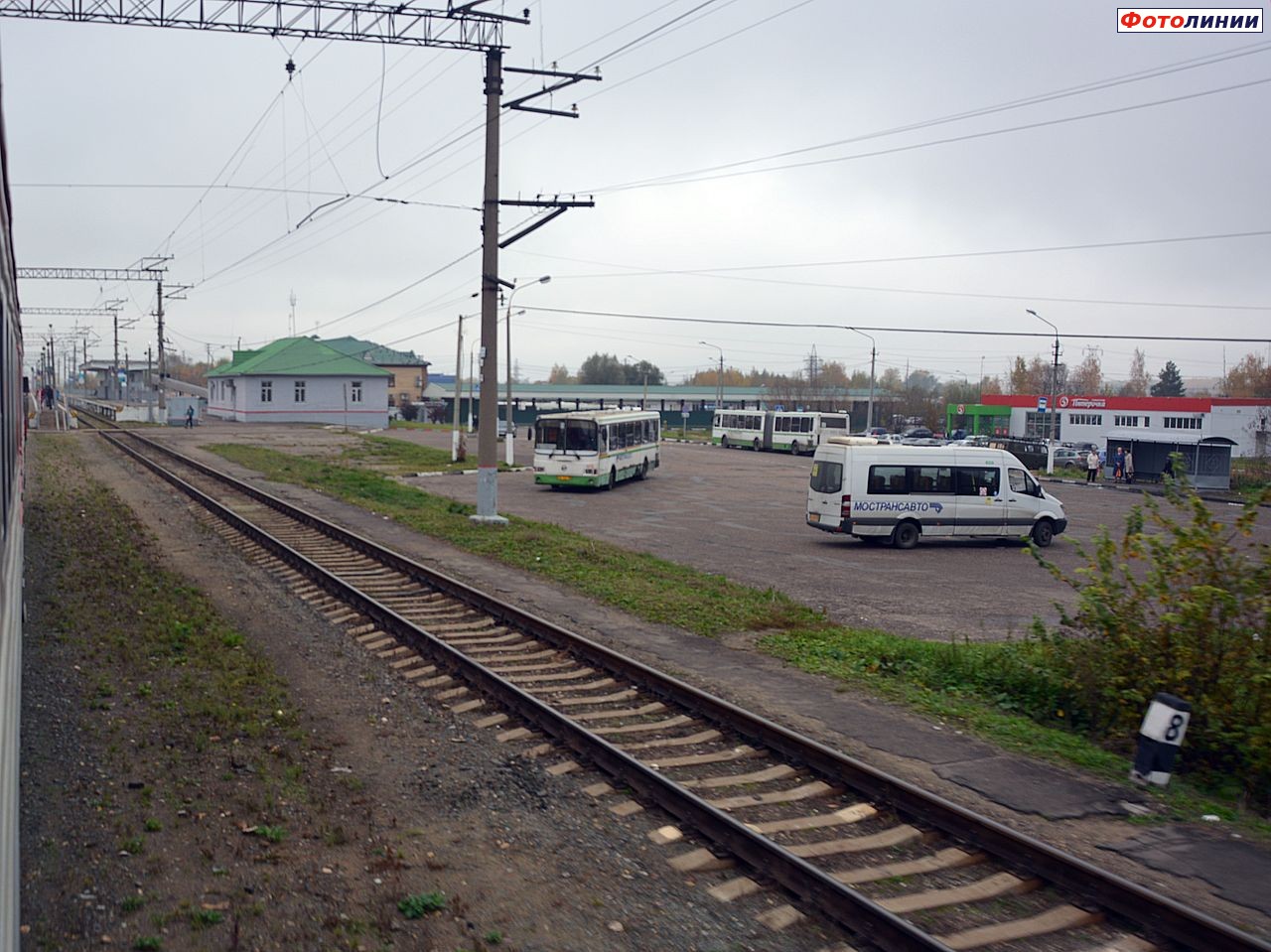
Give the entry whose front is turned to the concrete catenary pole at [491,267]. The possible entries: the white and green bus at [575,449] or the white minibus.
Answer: the white and green bus

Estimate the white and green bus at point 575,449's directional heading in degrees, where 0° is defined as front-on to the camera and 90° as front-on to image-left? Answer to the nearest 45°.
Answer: approximately 0°

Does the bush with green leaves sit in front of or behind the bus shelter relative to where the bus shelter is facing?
in front

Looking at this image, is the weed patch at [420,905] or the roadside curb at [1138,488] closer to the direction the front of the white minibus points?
the roadside curb

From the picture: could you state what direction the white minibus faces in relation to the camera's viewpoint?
facing away from the viewer and to the right of the viewer

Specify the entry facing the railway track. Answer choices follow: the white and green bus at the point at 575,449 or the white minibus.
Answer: the white and green bus

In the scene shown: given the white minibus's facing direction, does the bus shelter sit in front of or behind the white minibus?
in front

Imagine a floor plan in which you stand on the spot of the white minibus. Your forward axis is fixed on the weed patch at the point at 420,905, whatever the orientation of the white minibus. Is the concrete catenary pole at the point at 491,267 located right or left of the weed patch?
right

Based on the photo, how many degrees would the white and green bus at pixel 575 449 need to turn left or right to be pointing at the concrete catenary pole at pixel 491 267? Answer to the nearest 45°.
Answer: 0° — it already faces it

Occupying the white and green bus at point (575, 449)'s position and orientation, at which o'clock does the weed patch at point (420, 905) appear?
The weed patch is roughly at 12 o'clock from the white and green bus.

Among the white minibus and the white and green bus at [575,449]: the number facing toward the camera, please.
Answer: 1

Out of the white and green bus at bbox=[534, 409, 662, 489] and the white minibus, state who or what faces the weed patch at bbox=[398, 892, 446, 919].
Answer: the white and green bus
